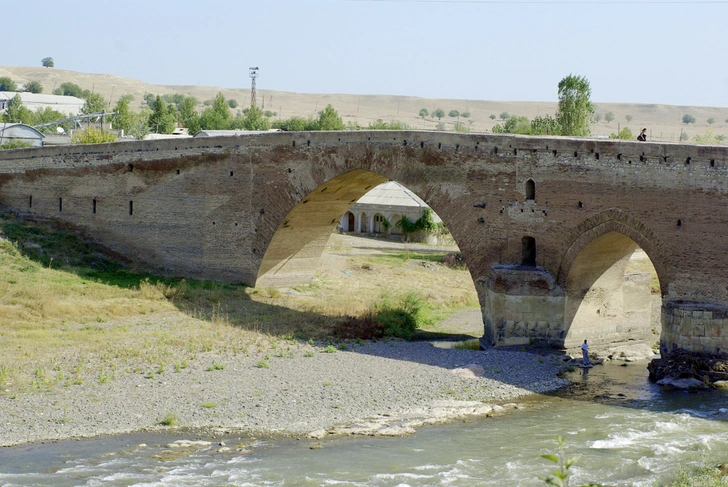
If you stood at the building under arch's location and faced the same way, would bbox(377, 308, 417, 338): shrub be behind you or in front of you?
in front

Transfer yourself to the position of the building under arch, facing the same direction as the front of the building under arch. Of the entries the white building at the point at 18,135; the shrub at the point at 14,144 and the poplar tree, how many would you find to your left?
1

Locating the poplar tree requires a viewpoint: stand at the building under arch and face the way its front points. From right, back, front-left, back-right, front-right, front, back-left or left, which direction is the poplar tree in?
left

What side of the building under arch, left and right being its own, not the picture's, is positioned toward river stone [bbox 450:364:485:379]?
front

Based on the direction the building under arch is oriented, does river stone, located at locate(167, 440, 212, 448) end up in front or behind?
in front

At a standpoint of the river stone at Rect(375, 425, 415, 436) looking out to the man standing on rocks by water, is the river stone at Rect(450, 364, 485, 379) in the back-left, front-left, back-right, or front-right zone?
front-left

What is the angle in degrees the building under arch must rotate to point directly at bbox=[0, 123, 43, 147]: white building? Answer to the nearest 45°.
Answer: approximately 135° to its right

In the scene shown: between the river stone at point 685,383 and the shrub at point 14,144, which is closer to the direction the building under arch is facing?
the river stone

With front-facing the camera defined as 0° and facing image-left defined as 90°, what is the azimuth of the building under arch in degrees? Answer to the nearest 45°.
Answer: approximately 0°

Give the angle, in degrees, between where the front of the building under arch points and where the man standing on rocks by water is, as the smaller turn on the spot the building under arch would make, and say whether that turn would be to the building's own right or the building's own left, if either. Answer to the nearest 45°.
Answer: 0° — it already faces them

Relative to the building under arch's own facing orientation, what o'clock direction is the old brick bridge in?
The old brick bridge is roughly at 12 o'clock from the building under arch.

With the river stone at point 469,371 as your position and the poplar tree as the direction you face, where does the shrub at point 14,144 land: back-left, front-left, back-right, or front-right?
front-left

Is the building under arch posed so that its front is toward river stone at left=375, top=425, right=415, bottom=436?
yes
